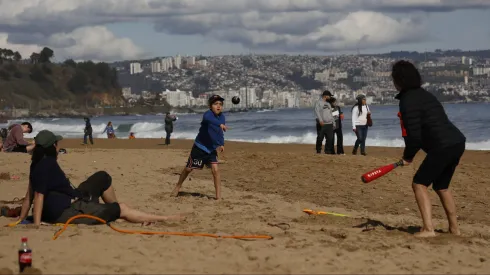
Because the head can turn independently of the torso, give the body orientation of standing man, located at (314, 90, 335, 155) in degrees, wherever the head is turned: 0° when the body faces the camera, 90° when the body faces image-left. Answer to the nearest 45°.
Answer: approximately 315°

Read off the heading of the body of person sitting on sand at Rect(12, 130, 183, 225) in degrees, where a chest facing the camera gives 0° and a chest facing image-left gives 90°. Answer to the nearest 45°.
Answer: approximately 270°

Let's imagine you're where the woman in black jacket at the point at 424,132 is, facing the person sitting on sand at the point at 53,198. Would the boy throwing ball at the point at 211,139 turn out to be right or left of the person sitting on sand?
right

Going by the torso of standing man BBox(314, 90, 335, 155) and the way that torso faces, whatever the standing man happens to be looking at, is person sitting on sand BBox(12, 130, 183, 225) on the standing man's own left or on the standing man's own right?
on the standing man's own right

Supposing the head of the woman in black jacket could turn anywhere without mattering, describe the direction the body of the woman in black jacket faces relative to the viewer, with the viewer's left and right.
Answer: facing away from the viewer and to the left of the viewer

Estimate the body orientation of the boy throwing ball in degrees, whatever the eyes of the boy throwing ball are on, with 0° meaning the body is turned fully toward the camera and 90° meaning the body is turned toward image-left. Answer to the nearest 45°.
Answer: approximately 315°

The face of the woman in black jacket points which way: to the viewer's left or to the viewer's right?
to the viewer's left
